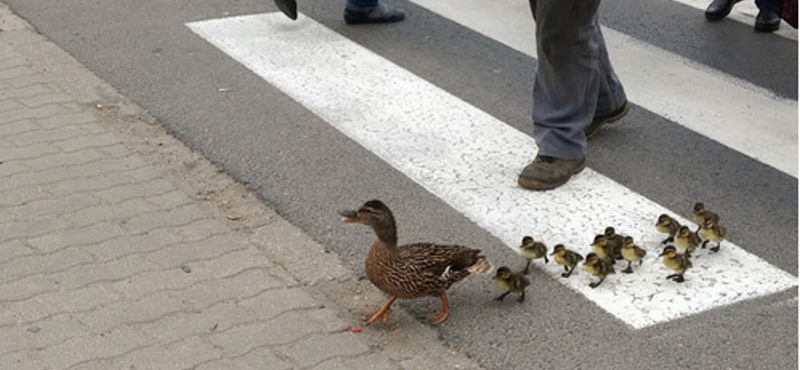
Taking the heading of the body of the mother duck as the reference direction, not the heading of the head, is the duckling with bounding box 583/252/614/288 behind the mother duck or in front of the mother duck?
behind

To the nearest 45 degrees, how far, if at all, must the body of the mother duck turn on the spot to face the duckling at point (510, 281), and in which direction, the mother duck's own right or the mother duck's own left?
approximately 180°

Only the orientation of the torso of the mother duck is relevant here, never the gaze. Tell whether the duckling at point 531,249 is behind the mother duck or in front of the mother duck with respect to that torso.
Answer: behind

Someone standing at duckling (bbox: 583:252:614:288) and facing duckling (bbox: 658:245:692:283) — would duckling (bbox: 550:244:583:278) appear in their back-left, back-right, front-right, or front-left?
back-left

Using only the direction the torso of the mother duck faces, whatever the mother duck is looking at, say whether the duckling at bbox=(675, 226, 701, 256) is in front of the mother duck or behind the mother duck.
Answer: behind

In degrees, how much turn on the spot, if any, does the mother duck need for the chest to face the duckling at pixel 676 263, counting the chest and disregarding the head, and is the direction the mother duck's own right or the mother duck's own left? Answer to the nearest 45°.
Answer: approximately 180°

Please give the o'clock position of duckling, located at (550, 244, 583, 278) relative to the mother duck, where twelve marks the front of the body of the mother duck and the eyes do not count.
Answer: The duckling is roughly at 5 o'clock from the mother duck.

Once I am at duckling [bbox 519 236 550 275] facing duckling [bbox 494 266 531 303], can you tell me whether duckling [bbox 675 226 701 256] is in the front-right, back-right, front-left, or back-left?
back-left

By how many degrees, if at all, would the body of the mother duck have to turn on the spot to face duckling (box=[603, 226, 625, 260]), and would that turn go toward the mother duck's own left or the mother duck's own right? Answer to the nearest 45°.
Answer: approximately 135° to the mother duck's own right

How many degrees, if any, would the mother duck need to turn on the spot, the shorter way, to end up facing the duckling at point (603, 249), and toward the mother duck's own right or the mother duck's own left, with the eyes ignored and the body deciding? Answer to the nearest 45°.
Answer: approximately 135° to the mother duck's own right

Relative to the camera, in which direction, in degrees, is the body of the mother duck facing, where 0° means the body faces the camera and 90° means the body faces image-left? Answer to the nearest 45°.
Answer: approximately 90°

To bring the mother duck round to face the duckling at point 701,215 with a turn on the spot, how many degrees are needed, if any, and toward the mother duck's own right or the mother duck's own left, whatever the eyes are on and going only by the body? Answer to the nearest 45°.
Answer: approximately 135° to the mother duck's own right
